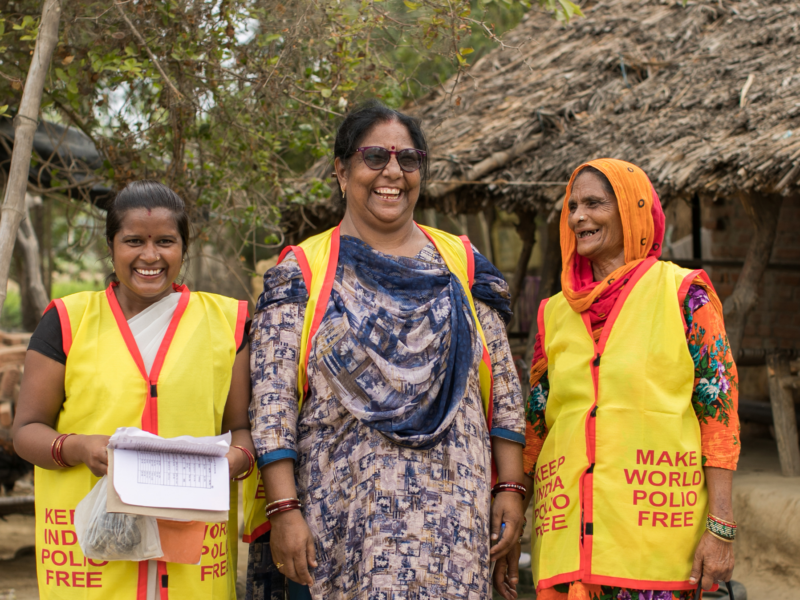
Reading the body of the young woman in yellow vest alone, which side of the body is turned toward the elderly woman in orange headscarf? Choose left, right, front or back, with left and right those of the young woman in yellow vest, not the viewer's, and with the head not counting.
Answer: left

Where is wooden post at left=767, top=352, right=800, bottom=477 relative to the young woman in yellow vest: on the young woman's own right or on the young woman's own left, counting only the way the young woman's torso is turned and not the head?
on the young woman's own left

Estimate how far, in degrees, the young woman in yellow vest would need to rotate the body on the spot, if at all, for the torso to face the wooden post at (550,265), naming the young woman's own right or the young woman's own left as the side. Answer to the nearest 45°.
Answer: approximately 135° to the young woman's own left

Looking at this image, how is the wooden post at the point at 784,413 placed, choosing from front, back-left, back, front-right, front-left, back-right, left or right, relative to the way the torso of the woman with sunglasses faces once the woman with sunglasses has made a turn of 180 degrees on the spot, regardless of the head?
front-right

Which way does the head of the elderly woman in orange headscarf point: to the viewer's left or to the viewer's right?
to the viewer's left

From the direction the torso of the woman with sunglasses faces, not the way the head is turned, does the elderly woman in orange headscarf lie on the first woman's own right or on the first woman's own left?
on the first woman's own left

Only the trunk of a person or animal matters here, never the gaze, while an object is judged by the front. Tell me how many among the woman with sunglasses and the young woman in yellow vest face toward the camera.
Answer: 2

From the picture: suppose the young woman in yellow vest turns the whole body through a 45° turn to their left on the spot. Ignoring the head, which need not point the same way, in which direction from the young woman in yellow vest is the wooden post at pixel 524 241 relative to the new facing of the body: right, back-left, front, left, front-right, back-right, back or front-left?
left

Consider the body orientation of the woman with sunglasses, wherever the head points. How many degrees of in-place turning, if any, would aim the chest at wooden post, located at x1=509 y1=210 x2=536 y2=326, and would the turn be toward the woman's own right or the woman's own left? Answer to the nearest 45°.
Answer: approximately 180°
